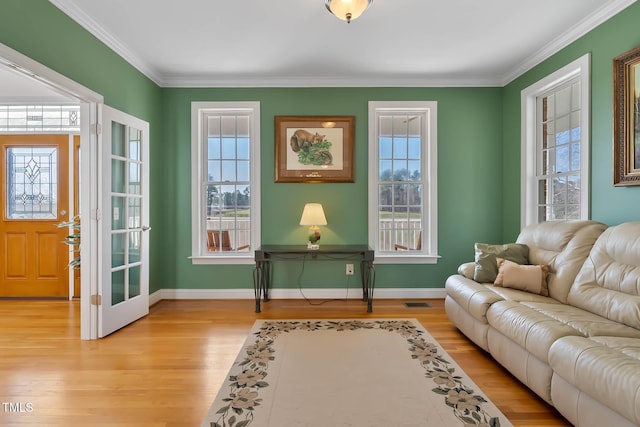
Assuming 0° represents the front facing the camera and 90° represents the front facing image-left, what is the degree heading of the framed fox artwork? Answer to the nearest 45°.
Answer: approximately 0°

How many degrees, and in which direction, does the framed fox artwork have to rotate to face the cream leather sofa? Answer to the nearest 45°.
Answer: approximately 45° to its left

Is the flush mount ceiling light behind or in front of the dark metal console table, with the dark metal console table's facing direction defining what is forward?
in front

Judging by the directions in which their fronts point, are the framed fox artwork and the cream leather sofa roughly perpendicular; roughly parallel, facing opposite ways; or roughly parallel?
roughly perpendicular

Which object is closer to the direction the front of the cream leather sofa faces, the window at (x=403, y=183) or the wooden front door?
the wooden front door

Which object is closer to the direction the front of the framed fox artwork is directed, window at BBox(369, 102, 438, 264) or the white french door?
the white french door

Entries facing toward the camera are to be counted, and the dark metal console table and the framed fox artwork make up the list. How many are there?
2

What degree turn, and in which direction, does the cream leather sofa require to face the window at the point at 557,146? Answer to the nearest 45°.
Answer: approximately 135° to its right

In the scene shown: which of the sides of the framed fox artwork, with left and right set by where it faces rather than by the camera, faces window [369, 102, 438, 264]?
left

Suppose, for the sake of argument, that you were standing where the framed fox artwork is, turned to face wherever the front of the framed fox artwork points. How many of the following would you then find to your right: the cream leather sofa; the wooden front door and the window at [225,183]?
2

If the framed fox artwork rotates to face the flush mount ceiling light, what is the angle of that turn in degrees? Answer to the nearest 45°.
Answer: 0° — it already faces it

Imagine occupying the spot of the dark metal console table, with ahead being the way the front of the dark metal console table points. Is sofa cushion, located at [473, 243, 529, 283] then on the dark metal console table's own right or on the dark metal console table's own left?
on the dark metal console table's own left

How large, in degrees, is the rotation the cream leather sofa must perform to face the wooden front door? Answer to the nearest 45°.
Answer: approximately 45° to its right

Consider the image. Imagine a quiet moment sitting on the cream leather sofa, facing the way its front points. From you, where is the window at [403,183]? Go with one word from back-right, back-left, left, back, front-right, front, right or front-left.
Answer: right

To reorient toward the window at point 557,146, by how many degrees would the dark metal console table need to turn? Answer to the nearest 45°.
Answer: approximately 90° to its left
